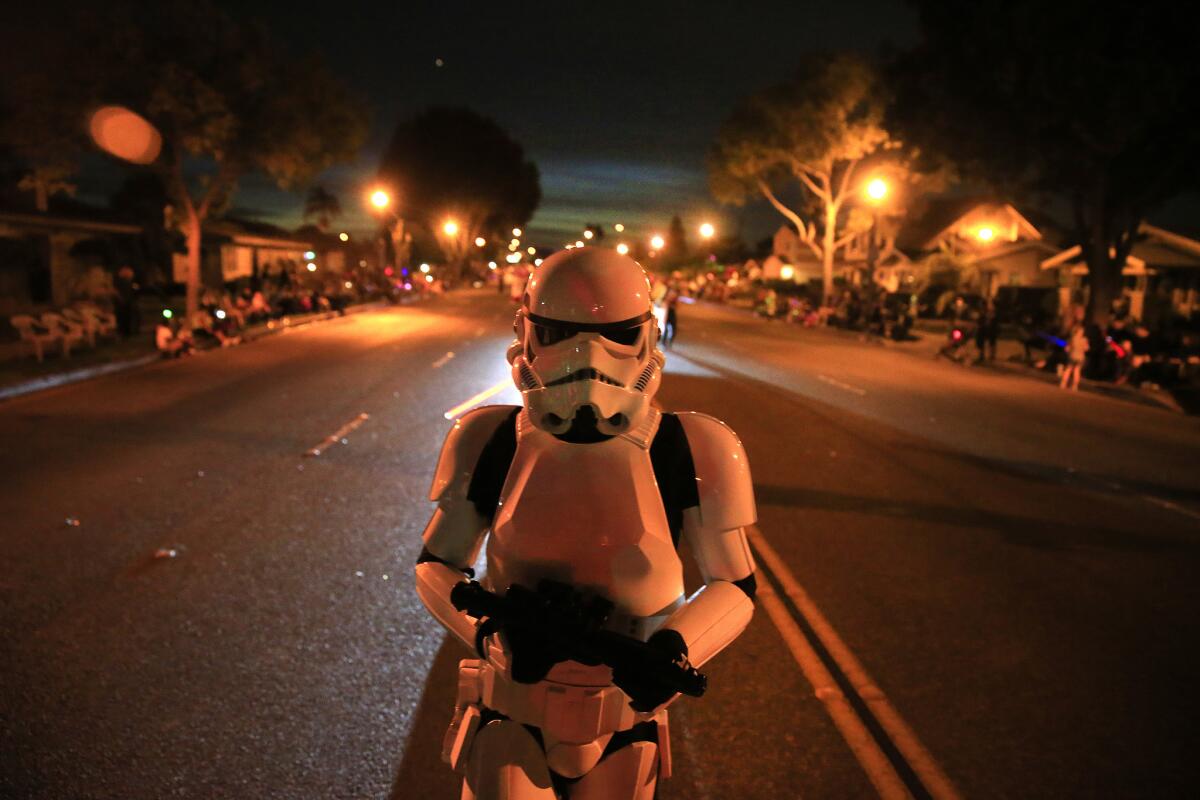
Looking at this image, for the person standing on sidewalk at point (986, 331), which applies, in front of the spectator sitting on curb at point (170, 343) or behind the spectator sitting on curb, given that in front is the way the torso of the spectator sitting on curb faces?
in front

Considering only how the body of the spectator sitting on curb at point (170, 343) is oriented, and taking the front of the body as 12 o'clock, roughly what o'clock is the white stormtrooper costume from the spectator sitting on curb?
The white stormtrooper costume is roughly at 3 o'clock from the spectator sitting on curb.

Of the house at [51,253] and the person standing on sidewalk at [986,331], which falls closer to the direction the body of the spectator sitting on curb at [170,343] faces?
the person standing on sidewalk

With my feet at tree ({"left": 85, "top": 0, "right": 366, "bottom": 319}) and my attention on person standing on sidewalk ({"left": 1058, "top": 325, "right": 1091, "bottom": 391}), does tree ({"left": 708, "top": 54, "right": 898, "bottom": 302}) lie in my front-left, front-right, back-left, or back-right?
front-left

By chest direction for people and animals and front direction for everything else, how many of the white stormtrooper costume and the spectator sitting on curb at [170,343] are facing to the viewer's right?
1

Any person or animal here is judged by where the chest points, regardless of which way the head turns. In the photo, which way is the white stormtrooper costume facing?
toward the camera

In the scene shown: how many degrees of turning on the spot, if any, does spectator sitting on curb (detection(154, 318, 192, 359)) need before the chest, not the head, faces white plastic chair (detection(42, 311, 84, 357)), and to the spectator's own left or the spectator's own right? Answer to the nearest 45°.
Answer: approximately 180°

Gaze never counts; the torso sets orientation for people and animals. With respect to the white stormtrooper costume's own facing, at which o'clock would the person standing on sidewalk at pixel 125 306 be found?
The person standing on sidewalk is roughly at 5 o'clock from the white stormtrooper costume.

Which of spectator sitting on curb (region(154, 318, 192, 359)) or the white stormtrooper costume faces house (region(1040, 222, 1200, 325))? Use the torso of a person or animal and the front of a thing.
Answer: the spectator sitting on curb

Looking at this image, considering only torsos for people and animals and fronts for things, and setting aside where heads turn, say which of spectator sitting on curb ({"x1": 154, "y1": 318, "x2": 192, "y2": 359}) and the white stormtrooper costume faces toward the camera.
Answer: the white stormtrooper costume

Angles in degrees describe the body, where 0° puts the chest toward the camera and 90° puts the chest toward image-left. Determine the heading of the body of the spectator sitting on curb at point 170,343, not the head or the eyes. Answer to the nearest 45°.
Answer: approximately 270°

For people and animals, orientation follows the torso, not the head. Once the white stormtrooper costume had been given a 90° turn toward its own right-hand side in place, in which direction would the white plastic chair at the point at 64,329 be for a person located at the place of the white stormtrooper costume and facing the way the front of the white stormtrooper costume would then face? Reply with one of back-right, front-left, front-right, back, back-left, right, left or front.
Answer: front-right

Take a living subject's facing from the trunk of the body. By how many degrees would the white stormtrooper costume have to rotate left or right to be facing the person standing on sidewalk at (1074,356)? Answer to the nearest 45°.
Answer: approximately 135° to its left

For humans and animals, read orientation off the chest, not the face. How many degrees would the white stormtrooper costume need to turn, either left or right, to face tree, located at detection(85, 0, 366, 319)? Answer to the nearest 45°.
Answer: approximately 135° to its right

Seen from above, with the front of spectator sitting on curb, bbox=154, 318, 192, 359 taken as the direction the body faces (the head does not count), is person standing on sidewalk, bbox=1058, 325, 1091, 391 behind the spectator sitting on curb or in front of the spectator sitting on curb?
in front

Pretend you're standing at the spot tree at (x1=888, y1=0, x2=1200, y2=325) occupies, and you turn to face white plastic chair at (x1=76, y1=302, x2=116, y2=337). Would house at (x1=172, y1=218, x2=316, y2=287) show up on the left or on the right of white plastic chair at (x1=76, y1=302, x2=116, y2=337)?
right
